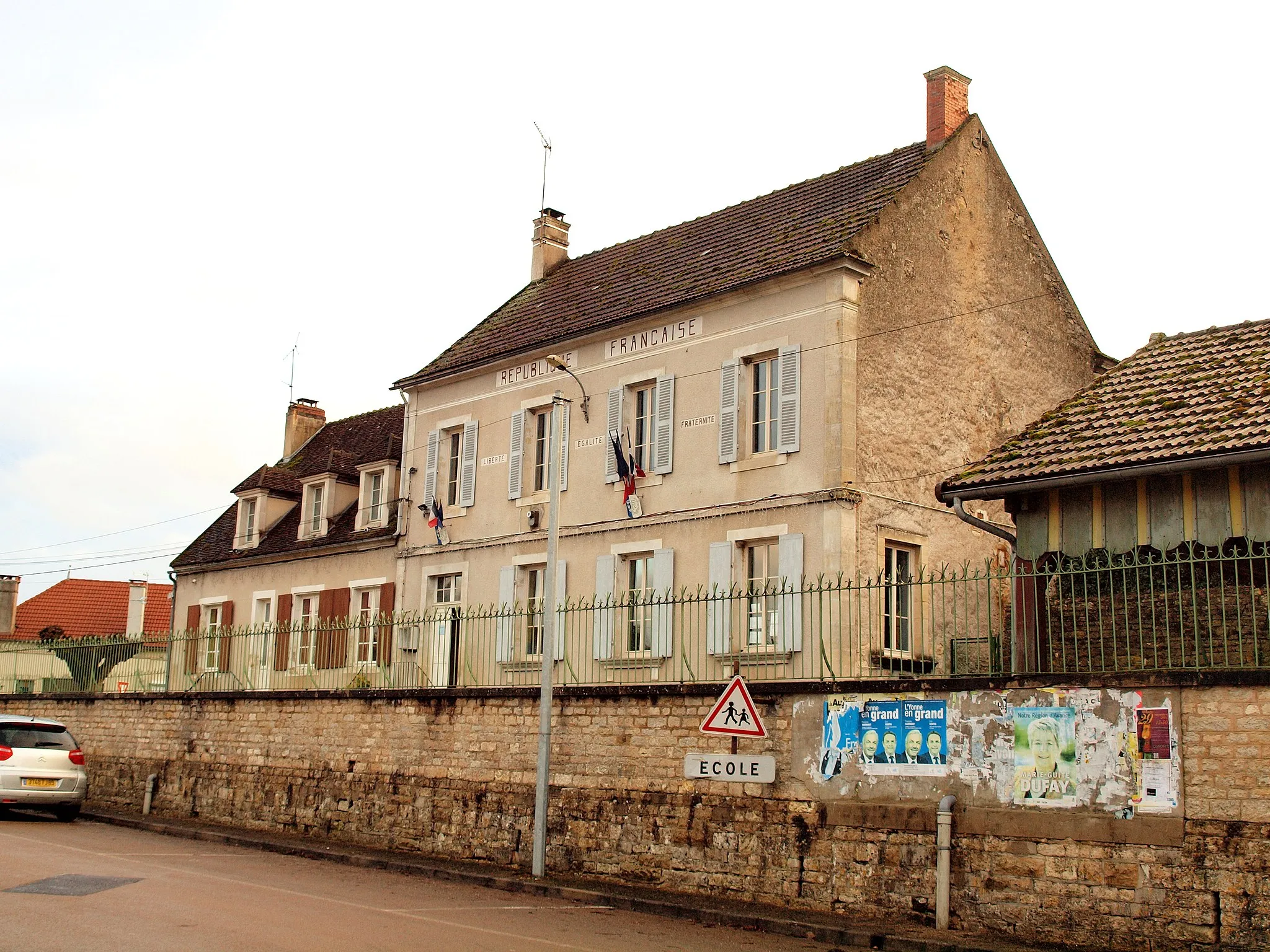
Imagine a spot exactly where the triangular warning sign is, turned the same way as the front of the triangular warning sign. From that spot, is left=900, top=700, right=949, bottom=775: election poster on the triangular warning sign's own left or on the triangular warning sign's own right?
on the triangular warning sign's own left

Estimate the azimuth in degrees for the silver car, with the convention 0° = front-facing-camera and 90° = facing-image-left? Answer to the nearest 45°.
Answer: approximately 180°

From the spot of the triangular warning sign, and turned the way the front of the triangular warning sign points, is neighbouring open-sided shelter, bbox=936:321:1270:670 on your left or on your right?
on your left

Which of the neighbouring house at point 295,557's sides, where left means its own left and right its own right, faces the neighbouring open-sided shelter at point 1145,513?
left

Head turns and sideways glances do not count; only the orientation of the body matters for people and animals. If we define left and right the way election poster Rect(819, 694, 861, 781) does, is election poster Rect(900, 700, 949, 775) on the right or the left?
on its left

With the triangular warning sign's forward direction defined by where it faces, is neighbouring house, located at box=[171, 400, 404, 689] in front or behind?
behind

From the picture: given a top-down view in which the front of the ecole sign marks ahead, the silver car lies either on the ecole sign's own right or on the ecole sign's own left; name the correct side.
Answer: on the ecole sign's own right

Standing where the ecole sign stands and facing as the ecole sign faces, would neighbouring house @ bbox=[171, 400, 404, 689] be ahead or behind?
behind

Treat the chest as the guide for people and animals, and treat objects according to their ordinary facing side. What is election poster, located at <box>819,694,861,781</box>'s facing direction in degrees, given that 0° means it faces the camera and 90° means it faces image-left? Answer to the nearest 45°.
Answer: approximately 0°

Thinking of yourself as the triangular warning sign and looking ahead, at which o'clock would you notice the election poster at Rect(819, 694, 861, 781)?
The election poster is roughly at 9 o'clock from the triangular warning sign.

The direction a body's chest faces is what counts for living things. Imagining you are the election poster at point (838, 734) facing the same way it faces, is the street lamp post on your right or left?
on your right
